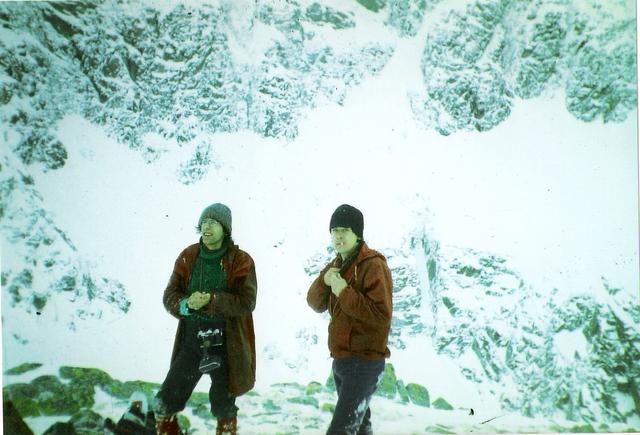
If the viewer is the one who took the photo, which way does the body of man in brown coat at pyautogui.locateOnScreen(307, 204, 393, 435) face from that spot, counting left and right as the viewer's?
facing the viewer and to the left of the viewer

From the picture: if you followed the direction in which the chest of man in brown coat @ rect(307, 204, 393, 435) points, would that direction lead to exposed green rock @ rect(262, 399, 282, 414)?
no

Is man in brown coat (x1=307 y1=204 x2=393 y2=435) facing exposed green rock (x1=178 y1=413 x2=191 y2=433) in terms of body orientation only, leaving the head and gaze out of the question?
no

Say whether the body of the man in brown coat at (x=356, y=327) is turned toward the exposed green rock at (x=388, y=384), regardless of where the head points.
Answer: no

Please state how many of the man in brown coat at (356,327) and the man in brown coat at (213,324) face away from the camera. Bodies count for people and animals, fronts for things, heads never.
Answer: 0

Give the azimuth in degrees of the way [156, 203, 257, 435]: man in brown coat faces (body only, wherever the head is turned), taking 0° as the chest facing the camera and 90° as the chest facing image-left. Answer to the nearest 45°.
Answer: approximately 45°

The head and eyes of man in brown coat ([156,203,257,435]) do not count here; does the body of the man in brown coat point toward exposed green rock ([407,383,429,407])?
no

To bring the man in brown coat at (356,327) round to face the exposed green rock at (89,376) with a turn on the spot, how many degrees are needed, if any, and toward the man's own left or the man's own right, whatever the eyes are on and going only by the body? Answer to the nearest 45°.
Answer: approximately 45° to the man's own right

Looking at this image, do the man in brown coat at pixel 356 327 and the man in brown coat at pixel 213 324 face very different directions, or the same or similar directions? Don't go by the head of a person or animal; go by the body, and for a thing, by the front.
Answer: same or similar directions
